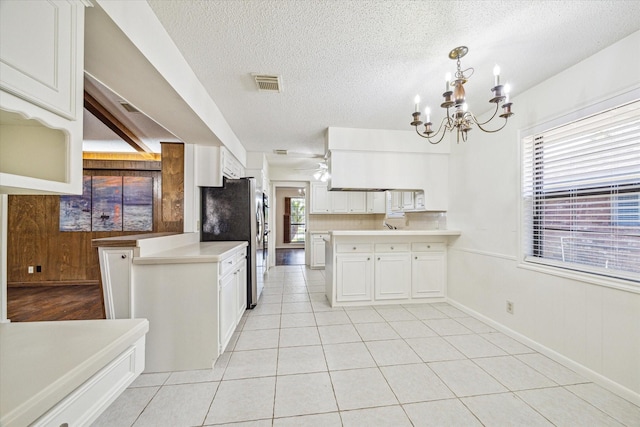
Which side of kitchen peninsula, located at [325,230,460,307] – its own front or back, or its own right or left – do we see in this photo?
front

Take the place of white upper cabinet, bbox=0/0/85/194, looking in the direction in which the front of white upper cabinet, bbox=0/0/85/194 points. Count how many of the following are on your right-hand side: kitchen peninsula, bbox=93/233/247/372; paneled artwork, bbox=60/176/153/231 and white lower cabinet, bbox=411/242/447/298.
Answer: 0

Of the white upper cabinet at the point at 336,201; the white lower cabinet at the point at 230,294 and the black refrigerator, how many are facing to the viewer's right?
2

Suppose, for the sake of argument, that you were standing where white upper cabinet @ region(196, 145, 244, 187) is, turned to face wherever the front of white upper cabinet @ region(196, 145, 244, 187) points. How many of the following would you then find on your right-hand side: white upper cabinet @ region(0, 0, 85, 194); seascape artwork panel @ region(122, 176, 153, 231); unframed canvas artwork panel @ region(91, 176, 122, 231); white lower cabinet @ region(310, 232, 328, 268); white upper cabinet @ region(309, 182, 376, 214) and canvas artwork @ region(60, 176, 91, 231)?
1

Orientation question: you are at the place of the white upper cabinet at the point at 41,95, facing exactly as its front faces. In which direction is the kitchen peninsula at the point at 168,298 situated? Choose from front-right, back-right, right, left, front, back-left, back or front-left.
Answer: left

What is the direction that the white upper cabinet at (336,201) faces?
toward the camera

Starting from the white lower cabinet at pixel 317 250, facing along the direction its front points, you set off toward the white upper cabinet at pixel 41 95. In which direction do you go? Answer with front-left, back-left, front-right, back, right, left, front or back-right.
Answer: front

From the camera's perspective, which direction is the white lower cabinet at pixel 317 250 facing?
toward the camera

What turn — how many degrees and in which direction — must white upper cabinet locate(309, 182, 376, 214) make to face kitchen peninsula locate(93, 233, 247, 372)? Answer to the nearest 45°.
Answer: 0° — it already faces it

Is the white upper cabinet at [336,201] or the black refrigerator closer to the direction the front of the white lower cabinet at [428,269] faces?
the black refrigerator

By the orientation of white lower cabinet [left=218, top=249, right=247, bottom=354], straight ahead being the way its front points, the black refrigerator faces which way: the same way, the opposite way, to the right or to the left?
the same way

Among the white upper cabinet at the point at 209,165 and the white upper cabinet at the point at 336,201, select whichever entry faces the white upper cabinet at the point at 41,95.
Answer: the white upper cabinet at the point at 336,201

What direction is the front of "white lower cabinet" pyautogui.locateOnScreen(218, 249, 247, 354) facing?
to the viewer's right

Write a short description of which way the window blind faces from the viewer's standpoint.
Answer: facing the viewer and to the left of the viewer

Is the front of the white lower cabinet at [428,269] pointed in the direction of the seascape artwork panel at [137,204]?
no

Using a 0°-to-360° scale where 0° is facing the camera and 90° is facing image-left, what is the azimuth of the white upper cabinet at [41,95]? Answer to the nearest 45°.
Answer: approximately 315°

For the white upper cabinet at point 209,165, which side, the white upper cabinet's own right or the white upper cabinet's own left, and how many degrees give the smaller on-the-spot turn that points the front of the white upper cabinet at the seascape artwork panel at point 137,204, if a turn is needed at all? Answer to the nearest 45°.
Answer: approximately 135° to the white upper cabinet's own left

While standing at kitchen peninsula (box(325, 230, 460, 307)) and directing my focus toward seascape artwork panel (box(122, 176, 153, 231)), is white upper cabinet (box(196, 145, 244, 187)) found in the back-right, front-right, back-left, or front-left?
front-left

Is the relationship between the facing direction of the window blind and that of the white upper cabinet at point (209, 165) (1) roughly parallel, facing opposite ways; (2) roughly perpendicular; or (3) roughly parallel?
roughly parallel, facing opposite ways

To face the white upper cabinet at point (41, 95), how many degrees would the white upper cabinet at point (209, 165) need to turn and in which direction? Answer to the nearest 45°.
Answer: approximately 90° to its right
